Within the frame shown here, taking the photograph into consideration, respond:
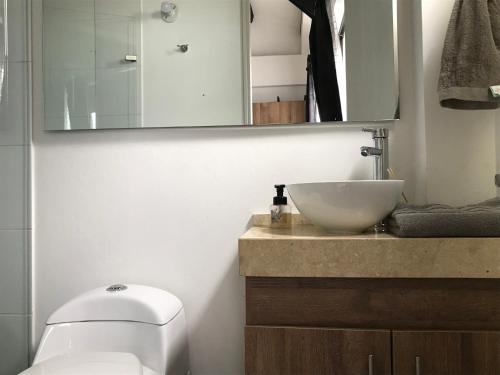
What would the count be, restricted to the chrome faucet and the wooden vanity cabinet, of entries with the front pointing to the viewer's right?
0

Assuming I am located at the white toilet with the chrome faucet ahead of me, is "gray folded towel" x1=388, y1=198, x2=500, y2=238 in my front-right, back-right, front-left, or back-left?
front-right

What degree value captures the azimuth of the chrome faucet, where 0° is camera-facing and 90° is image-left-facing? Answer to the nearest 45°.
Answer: approximately 45°

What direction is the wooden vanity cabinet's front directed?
toward the camera
